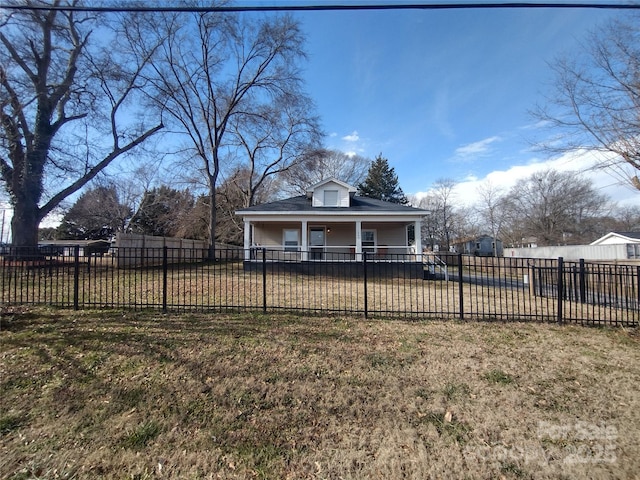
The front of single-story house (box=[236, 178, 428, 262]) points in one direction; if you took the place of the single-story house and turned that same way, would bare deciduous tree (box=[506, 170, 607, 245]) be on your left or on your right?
on your left

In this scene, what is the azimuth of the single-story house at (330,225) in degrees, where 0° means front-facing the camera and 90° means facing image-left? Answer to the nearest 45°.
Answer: approximately 0°

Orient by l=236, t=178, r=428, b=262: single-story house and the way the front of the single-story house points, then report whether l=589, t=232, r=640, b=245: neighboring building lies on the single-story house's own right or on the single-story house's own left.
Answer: on the single-story house's own left

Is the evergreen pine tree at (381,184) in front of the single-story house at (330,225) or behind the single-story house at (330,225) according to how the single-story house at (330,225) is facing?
behind

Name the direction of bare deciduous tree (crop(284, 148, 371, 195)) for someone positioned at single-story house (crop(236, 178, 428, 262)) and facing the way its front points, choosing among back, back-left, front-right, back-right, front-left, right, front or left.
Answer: back

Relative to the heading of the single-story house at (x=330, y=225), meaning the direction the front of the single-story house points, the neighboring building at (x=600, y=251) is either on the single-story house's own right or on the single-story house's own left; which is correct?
on the single-story house's own left
